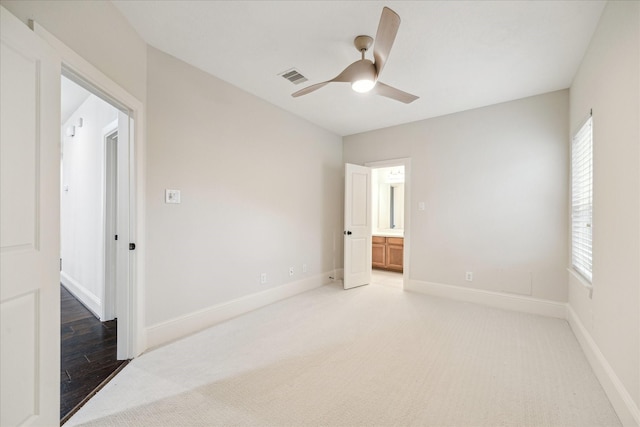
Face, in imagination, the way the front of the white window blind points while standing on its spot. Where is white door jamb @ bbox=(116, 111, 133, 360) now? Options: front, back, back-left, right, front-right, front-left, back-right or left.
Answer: front-left

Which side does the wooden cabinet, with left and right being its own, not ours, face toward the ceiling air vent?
front

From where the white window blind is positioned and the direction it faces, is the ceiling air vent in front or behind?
in front

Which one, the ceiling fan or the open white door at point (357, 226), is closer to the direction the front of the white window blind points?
the open white door

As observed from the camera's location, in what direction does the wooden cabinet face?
facing the viewer

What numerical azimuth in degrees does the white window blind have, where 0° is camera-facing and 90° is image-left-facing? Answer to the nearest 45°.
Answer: approximately 90°

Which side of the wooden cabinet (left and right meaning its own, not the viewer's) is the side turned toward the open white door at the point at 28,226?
front

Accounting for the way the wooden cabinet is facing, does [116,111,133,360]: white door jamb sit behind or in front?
in front

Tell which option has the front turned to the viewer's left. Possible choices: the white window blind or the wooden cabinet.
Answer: the white window blind

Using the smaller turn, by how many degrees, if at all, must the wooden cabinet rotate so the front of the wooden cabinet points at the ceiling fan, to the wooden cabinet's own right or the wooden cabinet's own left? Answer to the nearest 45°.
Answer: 0° — it already faces it

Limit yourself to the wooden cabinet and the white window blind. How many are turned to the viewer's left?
1
